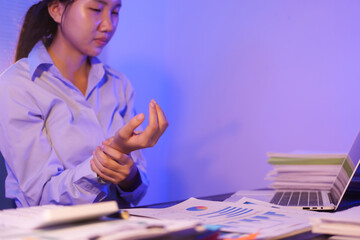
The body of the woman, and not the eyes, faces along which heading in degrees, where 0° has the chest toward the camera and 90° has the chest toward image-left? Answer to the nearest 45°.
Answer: approximately 315°

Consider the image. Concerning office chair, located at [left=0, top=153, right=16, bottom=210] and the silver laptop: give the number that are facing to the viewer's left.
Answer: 1

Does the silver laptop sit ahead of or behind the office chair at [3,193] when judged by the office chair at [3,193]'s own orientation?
ahead

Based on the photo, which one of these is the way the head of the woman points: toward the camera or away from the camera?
toward the camera

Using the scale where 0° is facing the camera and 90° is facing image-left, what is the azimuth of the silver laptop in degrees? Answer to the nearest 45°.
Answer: approximately 90°

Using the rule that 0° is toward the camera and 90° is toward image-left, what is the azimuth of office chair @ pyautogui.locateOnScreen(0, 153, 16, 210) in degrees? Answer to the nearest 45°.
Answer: approximately 270°

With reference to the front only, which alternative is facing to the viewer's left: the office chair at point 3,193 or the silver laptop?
the silver laptop
